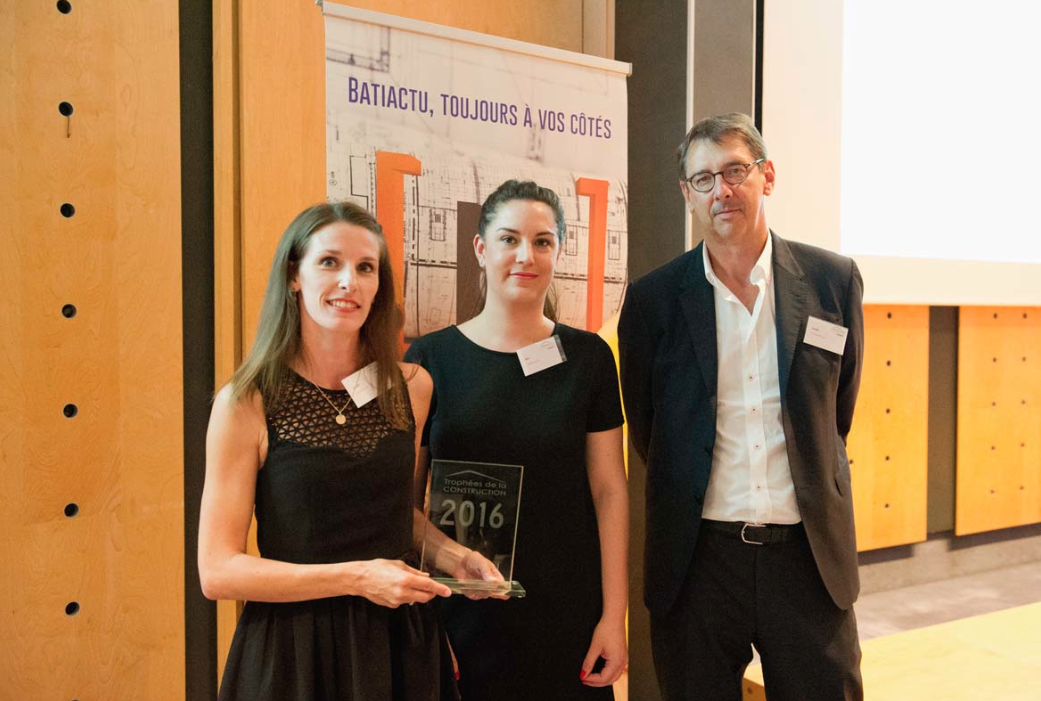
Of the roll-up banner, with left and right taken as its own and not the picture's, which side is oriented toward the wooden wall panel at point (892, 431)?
left

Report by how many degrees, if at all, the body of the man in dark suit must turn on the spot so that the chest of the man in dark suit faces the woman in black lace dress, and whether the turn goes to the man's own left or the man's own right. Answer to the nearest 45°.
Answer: approximately 45° to the man's own right

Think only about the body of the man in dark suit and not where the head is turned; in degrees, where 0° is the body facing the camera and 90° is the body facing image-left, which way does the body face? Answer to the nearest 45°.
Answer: approximately 0°

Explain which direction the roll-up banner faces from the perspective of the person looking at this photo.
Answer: facing the viewer and to the right of the viewer

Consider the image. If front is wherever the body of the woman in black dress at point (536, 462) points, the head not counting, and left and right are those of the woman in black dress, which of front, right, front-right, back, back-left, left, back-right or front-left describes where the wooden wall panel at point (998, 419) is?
back-left

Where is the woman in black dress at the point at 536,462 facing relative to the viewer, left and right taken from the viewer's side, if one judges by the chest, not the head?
facing the viewer

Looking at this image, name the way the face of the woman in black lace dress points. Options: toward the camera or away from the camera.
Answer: toward the camera

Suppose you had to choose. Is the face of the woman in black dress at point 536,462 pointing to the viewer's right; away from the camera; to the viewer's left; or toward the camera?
toward the camera

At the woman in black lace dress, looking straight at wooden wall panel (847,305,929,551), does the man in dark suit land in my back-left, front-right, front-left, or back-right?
front-right

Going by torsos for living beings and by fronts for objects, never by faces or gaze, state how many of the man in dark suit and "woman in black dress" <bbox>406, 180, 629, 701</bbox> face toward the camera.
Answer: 2

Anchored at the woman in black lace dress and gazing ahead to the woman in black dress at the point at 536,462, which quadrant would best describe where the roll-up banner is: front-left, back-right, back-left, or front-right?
front-left

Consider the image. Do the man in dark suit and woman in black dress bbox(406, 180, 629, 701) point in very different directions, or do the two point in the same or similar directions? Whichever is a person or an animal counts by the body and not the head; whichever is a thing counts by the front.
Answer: same or similar directions

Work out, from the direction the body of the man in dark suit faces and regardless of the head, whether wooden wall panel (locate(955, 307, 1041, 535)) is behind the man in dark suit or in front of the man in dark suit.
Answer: behind
